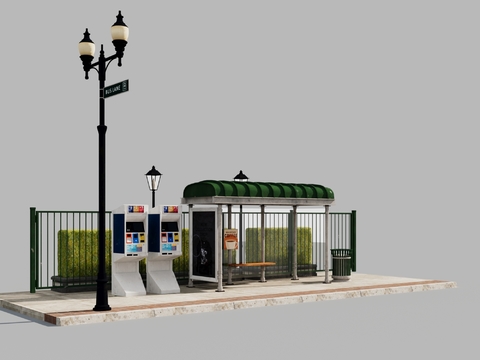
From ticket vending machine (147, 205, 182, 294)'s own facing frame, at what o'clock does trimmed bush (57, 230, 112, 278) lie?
The trimmed bush is roughly at 5 o'clock from the ticket vending machine.

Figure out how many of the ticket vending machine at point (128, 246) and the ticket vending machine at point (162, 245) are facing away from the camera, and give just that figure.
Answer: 0

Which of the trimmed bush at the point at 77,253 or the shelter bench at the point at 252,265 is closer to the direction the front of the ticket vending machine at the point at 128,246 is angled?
the shelter bench

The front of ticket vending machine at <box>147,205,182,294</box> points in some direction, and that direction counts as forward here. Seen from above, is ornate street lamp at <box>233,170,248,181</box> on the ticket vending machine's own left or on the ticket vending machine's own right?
on the ticket vending machine's own left

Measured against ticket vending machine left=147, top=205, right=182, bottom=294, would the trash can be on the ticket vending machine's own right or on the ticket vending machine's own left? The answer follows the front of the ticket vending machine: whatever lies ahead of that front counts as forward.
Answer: on the ticket vending machine's own left

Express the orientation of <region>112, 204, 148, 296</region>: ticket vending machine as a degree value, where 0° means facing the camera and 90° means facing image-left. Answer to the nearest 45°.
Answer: approximately 315°

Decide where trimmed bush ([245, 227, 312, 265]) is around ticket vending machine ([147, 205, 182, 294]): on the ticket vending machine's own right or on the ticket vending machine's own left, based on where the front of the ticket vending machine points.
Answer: on the ticket vending machine's own left

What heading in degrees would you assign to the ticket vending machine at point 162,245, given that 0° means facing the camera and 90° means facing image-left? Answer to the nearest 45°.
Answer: approximately 315°

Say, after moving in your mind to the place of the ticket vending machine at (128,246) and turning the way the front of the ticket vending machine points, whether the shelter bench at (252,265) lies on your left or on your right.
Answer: on your left

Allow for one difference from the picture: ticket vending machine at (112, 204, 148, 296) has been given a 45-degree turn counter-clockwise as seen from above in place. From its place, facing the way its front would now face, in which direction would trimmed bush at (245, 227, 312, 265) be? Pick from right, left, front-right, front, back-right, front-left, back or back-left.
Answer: front-left

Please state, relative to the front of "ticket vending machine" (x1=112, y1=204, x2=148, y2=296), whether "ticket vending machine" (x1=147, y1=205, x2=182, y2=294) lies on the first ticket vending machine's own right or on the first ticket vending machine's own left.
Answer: on the first ticket vending machine's own left
